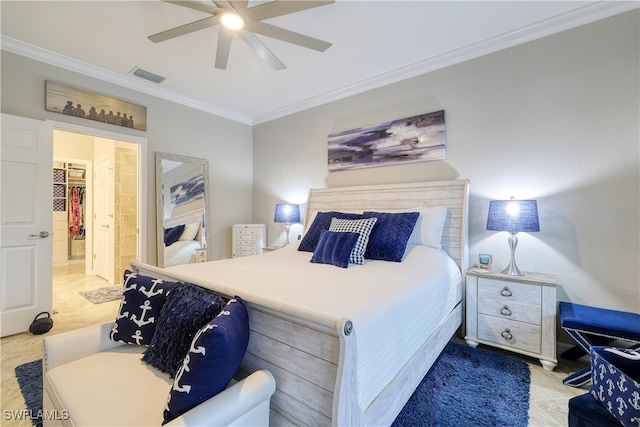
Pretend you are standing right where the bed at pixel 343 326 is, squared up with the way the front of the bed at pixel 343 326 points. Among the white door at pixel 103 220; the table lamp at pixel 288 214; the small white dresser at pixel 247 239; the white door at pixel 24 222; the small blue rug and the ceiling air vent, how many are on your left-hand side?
0

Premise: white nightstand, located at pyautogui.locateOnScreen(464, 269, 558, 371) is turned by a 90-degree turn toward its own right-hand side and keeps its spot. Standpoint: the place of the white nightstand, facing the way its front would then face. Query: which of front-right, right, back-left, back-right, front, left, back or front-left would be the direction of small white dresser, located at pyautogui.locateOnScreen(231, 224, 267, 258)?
front-left

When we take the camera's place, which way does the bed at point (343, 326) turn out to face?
facing the viewer and to the left of the viewer

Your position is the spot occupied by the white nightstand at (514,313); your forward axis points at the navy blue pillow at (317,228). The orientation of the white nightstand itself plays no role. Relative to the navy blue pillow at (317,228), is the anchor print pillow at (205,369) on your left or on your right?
left

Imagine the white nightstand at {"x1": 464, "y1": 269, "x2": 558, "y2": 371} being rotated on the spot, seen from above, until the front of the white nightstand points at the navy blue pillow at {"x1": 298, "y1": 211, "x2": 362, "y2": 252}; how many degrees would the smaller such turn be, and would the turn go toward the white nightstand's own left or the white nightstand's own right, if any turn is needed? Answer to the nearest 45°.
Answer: approximately 45° to the white nightstand's own right

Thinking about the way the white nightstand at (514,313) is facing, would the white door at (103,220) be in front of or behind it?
in front

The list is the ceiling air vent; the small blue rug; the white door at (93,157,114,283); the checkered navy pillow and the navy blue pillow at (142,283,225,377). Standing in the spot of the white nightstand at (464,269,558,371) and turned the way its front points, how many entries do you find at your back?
0

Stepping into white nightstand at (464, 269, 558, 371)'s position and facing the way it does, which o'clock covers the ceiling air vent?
The ceiling air vent is roughly at 1 o'clock from the white nightstand.

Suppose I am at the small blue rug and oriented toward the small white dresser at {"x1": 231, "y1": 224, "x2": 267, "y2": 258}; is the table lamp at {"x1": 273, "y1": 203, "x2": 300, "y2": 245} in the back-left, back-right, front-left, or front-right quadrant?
front-right

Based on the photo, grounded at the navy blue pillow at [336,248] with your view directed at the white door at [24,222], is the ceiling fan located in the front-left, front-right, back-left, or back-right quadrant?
front-left

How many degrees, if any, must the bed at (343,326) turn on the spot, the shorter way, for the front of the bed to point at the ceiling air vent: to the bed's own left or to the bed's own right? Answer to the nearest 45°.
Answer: approximately 90° to the bed's own right

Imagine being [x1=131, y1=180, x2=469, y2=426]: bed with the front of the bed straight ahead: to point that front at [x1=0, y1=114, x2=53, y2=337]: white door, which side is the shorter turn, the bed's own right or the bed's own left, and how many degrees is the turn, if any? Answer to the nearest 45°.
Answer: approximately 90° to the bed's own right

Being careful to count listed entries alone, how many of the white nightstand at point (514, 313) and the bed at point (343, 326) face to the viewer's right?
0

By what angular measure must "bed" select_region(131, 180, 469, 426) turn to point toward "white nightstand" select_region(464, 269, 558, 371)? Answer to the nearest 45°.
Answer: approximately 180°

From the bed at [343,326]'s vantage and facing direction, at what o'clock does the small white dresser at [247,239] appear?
The small white dresser is roughly at 4 o'clock from the bed.

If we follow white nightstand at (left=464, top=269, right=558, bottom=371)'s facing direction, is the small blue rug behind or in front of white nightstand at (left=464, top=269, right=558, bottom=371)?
in front
